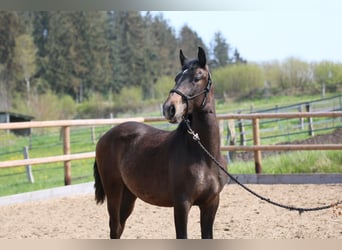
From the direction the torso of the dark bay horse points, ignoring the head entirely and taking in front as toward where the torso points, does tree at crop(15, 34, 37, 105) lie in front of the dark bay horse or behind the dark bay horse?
behind

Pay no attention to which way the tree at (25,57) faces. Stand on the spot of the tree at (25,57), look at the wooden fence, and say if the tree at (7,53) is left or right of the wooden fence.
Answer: right

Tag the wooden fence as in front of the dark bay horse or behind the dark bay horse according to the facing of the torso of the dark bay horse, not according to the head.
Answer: behind

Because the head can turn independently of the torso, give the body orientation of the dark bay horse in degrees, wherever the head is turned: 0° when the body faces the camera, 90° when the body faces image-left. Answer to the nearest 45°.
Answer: approximately 315°

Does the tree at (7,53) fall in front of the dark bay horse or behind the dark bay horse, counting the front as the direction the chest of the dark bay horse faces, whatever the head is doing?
behind
